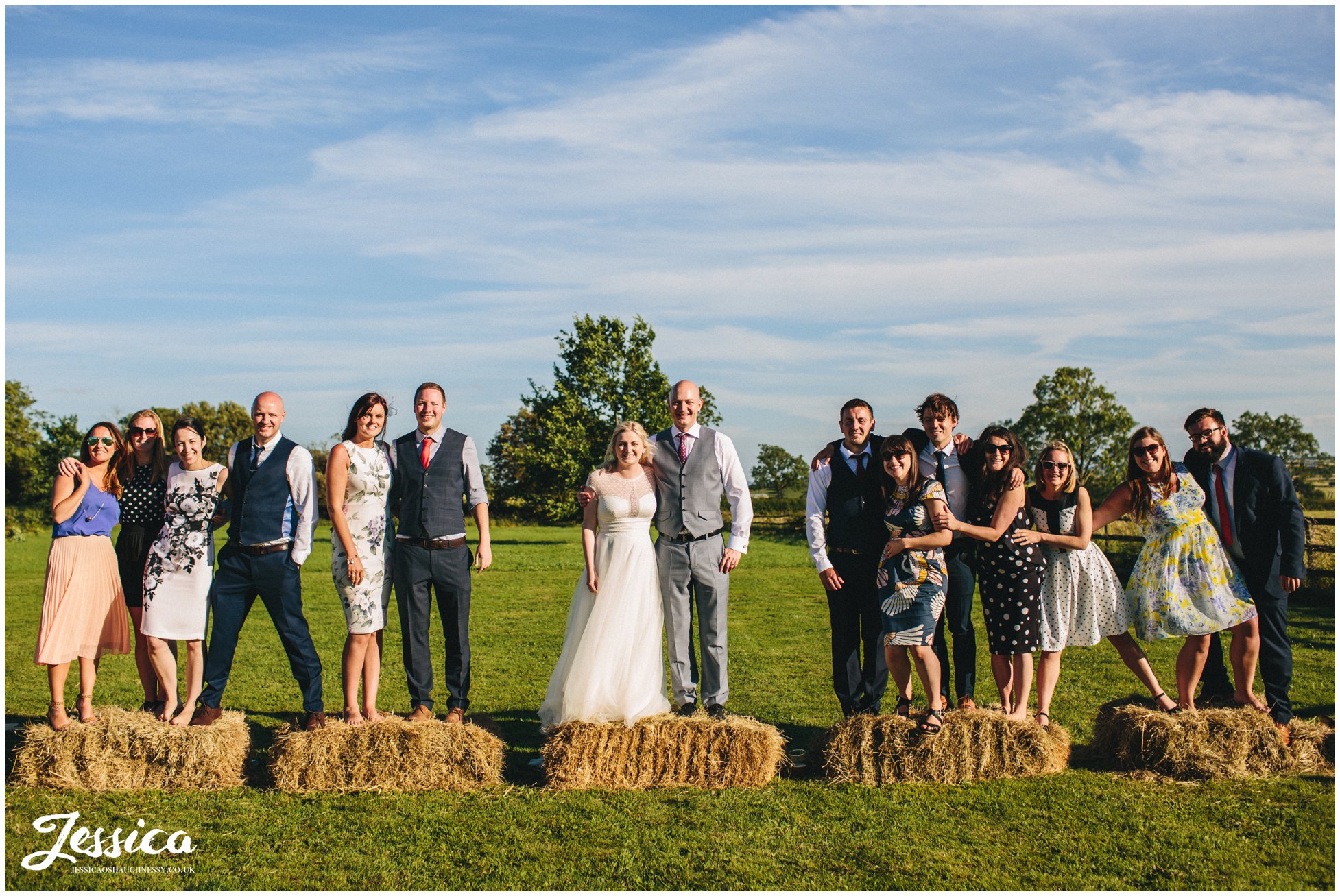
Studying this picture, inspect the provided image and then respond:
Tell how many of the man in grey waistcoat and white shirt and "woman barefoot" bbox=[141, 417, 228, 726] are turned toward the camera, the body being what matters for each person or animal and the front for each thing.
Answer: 2

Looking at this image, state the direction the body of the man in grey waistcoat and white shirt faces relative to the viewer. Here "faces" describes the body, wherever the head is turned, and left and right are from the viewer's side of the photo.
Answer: facing the viewer

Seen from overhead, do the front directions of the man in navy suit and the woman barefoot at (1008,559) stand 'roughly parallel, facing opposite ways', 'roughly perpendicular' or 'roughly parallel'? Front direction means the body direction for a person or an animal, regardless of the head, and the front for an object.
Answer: roughly parallel

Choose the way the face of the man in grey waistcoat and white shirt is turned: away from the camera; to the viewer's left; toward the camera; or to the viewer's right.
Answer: toward the camera

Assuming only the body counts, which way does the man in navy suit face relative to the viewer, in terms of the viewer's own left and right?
facing the viewer and to the left of the viewer

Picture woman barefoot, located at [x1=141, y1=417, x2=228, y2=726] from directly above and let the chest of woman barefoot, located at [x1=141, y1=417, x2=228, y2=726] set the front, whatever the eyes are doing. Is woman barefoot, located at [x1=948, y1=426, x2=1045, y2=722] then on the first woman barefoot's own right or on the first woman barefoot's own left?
on the first woman barefoot's own left

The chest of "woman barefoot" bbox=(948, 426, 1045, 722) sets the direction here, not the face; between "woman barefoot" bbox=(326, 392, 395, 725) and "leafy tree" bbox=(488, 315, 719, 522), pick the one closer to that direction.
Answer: the woman barefoot

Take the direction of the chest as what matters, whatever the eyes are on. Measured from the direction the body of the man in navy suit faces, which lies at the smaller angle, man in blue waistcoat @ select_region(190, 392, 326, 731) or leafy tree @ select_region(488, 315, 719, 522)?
the man in blue waistcoat

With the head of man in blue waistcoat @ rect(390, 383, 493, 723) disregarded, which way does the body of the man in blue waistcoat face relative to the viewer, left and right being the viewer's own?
facing the viewer

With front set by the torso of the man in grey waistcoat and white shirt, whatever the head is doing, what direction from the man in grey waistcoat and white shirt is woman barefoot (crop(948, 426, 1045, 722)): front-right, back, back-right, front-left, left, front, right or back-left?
left

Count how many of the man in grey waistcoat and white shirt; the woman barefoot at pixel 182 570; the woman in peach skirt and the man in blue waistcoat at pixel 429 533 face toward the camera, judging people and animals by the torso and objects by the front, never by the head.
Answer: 4

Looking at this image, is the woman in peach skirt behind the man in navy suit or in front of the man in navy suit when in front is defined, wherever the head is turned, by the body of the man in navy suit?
in front
